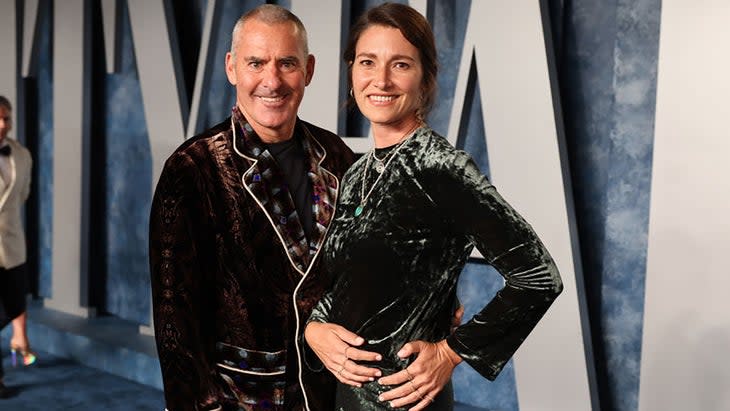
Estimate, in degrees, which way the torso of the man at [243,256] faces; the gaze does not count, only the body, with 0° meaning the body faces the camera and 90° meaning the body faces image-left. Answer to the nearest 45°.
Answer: approximately 315°

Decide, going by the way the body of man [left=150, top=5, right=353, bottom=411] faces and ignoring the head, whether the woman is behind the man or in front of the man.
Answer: in front

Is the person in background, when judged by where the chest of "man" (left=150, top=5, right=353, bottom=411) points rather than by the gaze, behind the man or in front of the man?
behind

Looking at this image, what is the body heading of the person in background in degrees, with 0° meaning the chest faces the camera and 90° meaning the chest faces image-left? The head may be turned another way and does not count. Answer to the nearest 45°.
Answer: approximately 0°
